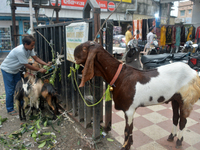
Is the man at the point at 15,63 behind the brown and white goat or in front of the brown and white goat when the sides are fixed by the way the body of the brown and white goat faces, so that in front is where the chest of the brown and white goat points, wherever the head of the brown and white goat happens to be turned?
in front

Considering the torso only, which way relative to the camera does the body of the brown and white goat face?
to the viewer's left

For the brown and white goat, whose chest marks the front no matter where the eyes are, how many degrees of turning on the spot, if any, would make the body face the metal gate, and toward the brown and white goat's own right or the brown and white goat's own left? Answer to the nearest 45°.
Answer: approximately 45° to the brown and white goat's own right

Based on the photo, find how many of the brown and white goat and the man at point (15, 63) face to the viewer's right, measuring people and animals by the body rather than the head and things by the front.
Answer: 1

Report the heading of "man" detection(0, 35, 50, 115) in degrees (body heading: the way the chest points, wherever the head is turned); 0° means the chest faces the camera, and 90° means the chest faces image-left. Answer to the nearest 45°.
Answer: approximately 270°

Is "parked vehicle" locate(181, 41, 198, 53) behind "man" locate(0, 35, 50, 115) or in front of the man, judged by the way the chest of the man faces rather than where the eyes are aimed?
in front

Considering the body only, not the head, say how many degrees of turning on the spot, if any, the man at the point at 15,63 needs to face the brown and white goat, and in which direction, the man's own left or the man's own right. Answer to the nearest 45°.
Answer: approximately 45° to the man's own right
